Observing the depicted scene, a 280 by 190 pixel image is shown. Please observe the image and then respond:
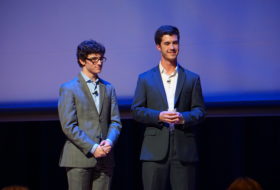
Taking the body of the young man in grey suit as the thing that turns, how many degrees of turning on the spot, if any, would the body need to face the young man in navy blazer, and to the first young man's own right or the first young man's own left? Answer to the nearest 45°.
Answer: approximately 45° to the first young man's own left

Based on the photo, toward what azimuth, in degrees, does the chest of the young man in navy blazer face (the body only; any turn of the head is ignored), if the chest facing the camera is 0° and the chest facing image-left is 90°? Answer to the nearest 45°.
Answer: approximately 0°

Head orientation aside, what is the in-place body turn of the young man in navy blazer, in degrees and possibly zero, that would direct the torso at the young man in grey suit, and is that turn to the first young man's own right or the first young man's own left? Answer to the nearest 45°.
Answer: approximately 90° to the first young man's own right
